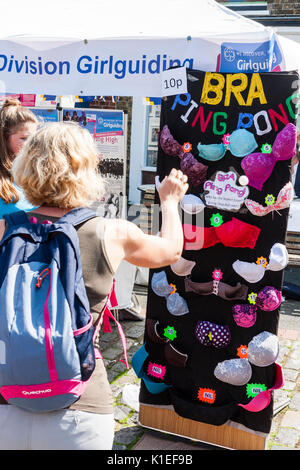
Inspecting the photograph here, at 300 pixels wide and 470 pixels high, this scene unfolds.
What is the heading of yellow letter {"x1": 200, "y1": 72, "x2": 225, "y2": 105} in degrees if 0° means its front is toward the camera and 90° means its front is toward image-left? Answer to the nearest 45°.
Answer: approximately 0°

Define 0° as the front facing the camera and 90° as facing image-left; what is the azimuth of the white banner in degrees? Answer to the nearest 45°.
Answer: approximately 0°

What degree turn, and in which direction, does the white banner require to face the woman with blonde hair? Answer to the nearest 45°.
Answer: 0° — it already faces them

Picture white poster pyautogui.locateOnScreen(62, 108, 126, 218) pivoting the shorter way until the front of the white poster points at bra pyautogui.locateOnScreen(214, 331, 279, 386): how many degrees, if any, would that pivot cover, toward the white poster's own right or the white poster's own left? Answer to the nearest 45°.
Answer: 0° — it already faces it
